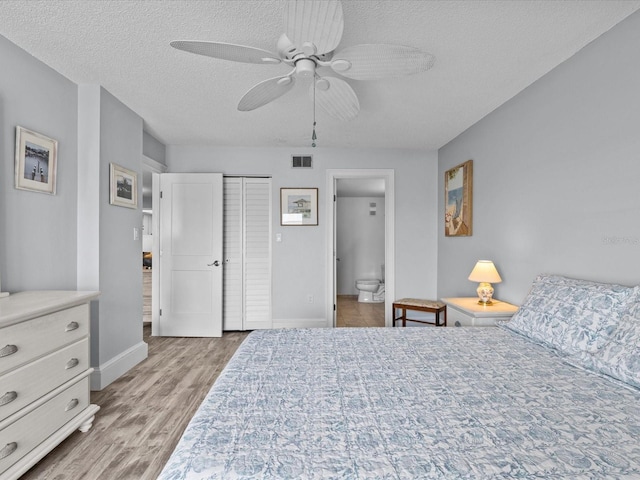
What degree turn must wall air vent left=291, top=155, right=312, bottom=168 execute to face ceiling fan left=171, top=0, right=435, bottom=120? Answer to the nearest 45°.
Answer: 0° — it already faces it

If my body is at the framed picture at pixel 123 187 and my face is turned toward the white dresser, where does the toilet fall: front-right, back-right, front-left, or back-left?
back-left

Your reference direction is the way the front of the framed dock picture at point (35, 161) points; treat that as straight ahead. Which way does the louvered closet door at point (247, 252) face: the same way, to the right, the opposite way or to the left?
to the right

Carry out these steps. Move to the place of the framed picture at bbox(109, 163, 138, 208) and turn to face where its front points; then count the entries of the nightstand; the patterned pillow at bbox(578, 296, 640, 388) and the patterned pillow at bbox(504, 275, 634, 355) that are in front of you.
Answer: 3

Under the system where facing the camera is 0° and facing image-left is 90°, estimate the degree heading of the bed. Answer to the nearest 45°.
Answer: approximately 90°

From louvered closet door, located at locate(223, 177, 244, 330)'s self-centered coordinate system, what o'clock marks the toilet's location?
The toilet is roughly at 8 o'clock from the louvered closet door.

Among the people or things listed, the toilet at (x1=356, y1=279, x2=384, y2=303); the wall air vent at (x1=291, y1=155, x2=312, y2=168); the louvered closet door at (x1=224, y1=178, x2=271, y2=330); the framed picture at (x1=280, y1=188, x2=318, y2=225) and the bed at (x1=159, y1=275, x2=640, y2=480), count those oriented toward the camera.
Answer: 3

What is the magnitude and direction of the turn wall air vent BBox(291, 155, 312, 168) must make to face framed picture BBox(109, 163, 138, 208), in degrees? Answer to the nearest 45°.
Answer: approximately 45° to its right

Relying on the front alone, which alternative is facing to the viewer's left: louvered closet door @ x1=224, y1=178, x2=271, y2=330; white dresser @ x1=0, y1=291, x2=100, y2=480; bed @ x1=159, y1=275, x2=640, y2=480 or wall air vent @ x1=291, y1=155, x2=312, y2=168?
the bed

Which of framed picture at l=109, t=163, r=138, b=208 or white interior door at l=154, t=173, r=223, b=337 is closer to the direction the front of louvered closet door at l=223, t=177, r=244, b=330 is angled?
the framed picture
